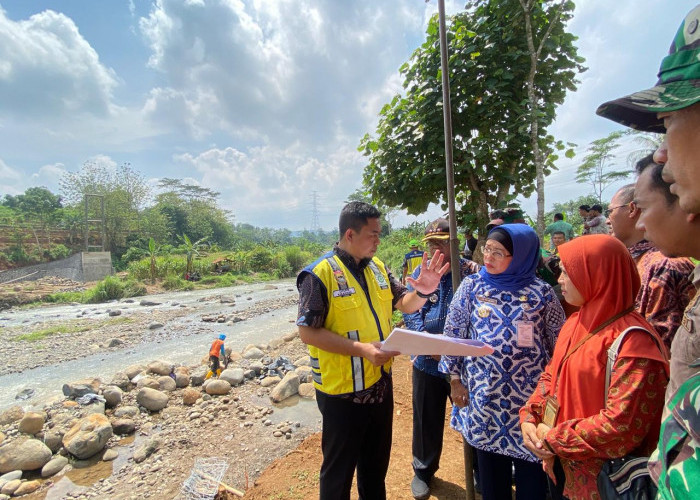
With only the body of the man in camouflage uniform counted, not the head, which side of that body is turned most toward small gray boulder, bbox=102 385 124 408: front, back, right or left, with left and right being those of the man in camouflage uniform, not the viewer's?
front

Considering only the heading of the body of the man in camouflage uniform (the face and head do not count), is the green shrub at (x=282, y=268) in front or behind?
in front

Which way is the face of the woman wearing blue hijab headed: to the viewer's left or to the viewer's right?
to the viewer's left

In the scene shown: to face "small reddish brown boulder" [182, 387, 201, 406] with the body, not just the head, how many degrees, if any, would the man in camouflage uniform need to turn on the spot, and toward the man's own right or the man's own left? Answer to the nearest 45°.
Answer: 0° — they already face it

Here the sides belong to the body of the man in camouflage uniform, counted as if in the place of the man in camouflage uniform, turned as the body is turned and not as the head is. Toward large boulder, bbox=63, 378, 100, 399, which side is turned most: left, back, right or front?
front

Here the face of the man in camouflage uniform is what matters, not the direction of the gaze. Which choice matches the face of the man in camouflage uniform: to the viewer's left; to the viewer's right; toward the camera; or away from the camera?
to the viewer's left

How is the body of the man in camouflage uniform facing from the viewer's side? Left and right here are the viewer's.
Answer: facing to the left of the viewer

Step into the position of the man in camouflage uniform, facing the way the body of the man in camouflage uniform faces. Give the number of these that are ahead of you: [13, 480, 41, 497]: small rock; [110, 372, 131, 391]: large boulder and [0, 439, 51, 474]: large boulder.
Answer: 3

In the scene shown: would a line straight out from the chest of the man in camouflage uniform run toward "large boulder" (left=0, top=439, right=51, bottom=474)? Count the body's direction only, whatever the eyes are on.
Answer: yes

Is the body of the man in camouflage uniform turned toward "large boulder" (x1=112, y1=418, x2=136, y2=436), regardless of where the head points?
yes
